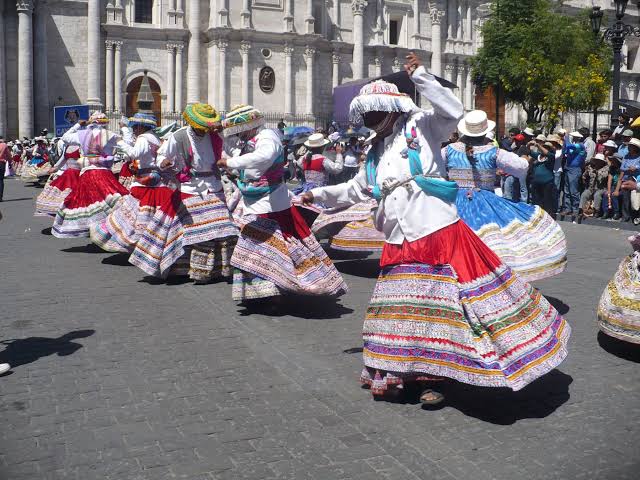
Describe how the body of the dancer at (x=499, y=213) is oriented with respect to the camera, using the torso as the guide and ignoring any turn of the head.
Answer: away from the camera

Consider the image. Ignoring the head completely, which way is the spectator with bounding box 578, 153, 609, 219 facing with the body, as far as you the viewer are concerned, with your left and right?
facing the viewer and to the left of the viewer

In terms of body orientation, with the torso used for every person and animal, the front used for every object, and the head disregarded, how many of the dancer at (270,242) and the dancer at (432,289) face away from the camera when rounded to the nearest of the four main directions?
0

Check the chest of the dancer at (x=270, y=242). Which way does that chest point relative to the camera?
to the viewer's left

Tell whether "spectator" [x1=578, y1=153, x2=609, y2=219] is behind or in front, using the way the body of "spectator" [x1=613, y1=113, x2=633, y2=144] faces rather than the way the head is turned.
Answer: in front

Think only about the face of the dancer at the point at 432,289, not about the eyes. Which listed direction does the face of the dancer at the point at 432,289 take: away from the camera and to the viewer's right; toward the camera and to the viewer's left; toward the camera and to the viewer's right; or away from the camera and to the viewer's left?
toward the camera and to the viewer's left

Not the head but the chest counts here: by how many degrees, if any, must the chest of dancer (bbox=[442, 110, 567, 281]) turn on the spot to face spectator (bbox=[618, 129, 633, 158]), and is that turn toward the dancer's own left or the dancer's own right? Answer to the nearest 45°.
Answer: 0° — they already face them
